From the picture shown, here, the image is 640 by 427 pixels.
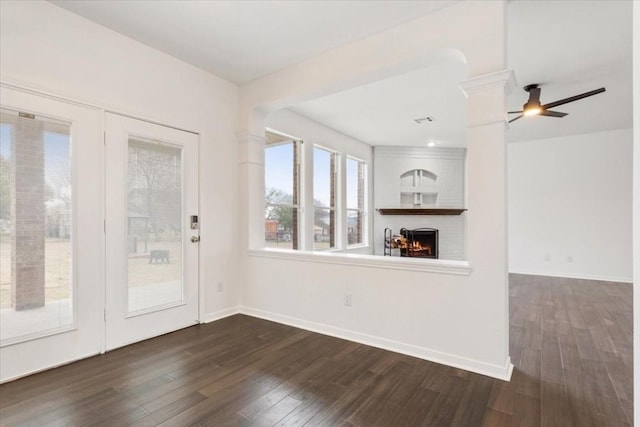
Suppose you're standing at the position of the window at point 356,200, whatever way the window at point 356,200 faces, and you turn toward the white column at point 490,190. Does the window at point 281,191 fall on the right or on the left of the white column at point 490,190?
right

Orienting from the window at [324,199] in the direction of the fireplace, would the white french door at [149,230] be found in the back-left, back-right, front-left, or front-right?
back-right

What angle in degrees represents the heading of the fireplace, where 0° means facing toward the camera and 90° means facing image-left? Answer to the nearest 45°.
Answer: approximately 0°

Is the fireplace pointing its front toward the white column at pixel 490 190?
yes

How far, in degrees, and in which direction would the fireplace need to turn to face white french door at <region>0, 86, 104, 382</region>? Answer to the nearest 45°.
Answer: approximately 45° to its right

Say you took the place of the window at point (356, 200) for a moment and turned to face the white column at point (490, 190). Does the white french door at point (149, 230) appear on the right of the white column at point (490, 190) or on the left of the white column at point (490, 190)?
right

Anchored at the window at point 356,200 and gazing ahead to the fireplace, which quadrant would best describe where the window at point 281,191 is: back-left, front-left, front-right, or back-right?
back-right

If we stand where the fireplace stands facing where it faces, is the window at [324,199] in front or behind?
in front

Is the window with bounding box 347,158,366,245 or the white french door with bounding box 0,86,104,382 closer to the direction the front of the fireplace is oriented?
the white french door

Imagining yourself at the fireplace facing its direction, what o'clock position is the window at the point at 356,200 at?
The window is roughly at 2 o'clock from the fireplace.

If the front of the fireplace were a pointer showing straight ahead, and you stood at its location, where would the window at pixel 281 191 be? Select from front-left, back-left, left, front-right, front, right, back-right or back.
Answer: front-right
